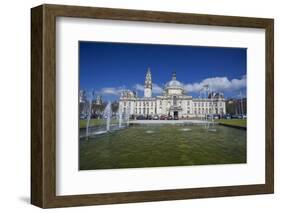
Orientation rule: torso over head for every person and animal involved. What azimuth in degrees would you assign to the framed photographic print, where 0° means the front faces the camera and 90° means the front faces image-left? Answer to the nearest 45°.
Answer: approximately 315°
